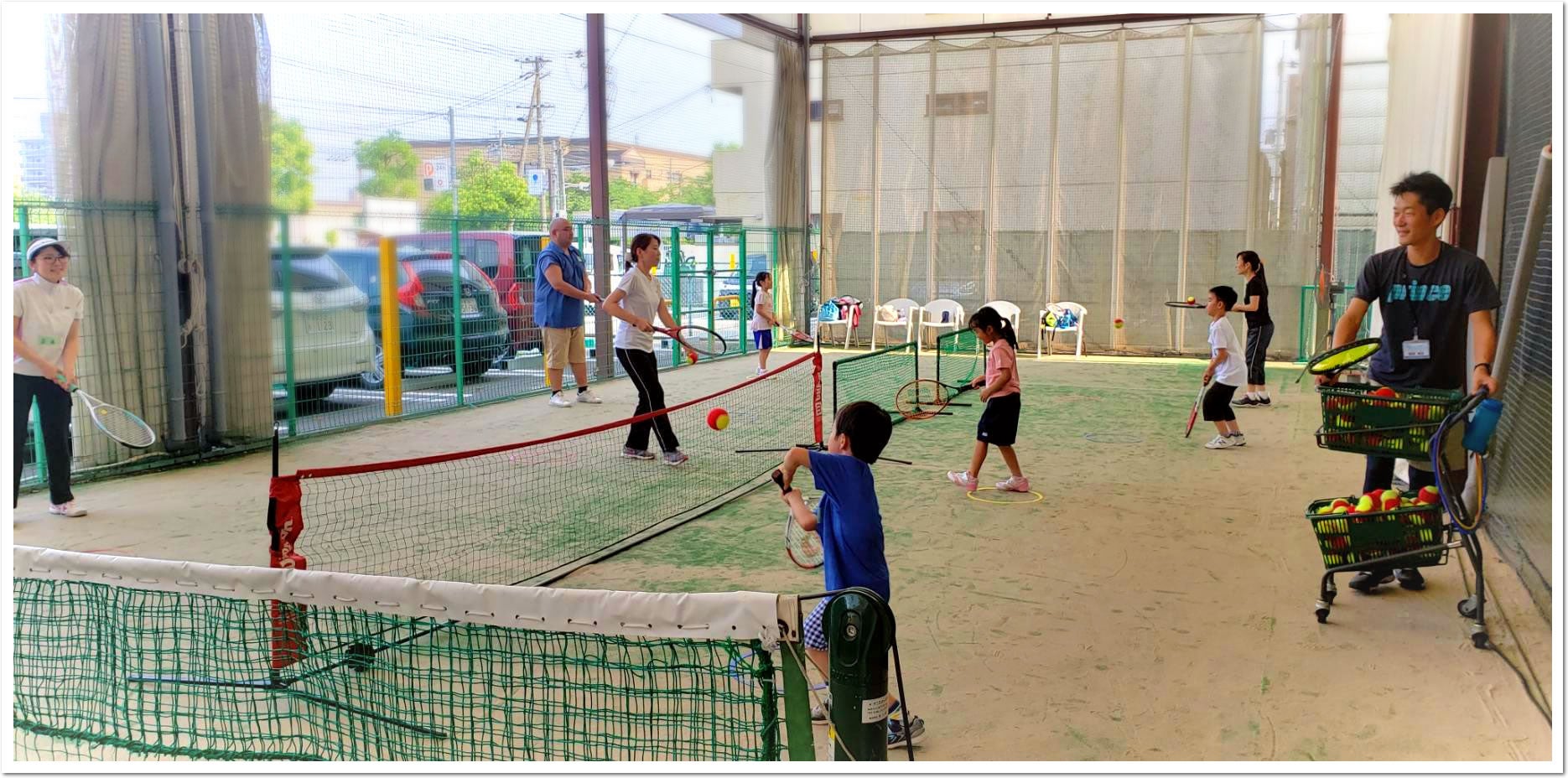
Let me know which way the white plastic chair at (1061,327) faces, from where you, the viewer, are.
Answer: facing the viewer

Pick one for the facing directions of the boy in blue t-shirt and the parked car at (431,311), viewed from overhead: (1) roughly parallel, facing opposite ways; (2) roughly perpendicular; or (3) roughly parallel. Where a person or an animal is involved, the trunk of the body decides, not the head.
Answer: roughly parallel

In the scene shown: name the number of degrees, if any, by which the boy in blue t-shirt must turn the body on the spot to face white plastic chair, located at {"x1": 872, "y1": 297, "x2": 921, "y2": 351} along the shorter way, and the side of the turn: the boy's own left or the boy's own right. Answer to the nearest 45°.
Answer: approximately 45° to the boy's own right

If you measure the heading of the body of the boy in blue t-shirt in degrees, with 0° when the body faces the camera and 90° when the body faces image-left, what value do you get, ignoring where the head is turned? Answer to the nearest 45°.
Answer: approximately 135°

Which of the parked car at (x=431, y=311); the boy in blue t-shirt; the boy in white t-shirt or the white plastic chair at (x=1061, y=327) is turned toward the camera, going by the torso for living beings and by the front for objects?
the white plastic chair

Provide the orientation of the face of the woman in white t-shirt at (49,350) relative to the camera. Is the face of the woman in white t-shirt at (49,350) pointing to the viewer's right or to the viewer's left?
to the viewer's right

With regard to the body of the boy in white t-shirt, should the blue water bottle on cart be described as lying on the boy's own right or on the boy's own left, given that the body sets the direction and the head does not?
on the boy's own left

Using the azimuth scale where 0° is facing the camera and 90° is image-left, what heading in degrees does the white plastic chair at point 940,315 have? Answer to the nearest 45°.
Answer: approximately 0°

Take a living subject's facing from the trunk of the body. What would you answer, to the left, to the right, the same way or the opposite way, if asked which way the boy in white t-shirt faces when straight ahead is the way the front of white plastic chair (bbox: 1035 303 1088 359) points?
to the right

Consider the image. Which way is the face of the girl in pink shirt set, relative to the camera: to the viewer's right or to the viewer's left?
to the viewer's left

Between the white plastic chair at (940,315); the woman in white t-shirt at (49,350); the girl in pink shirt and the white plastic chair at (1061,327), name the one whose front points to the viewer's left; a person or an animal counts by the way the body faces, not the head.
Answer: the girl in pink shirt

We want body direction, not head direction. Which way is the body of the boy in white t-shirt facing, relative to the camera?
to the viewer's left

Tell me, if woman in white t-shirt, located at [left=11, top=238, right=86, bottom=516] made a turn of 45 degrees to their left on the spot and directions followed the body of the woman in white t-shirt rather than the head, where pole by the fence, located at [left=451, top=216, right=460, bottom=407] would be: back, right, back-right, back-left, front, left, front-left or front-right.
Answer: front-left

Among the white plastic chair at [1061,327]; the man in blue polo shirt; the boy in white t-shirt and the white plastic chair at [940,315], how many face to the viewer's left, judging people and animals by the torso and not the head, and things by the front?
1

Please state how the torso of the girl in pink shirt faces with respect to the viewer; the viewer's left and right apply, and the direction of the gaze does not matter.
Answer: facing to the left of the viewer
